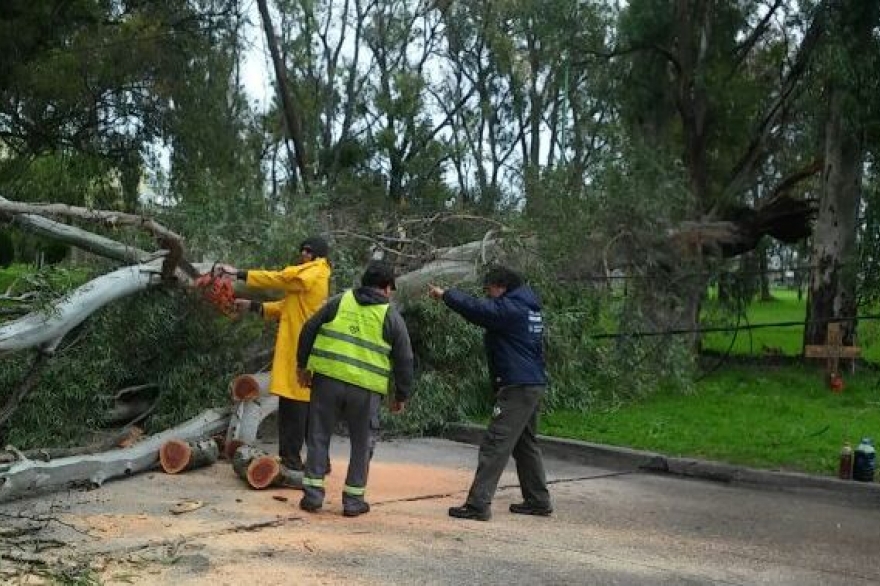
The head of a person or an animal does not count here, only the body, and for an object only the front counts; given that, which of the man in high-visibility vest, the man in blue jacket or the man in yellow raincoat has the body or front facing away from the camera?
the man in high-visibility vest

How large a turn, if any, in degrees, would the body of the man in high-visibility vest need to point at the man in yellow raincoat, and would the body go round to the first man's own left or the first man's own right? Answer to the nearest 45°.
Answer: approximately 45° to the first man's own left

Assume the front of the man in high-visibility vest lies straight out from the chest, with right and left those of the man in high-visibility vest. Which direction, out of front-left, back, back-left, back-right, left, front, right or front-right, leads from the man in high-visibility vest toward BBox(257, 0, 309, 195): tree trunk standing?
front

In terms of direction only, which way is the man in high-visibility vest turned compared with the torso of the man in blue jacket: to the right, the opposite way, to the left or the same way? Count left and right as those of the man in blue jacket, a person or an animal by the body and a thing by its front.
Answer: to the right

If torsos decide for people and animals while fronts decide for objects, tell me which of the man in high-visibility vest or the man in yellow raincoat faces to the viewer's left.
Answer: the man in yellow raincoat

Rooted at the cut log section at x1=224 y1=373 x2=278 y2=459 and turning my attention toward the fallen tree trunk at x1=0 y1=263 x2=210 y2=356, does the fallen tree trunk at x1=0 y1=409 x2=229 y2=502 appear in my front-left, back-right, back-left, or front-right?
front-left

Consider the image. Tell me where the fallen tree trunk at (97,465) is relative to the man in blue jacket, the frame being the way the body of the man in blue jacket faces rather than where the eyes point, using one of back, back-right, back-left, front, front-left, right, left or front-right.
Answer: front

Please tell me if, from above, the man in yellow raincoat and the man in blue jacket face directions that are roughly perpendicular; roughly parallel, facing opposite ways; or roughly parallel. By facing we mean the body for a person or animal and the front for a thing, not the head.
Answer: roughly parallel

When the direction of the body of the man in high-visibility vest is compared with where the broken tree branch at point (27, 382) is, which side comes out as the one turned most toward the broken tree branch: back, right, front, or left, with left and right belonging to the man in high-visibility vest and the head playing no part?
left

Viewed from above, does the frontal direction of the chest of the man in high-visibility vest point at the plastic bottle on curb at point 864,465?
no

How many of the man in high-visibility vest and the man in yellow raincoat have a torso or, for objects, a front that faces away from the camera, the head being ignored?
1

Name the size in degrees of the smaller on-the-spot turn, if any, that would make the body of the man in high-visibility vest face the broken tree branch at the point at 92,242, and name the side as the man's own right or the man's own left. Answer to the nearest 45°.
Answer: approximately 45° to the man's own left

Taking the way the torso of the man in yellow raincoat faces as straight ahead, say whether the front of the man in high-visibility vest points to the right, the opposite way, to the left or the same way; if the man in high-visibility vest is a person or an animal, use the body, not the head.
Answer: to the right

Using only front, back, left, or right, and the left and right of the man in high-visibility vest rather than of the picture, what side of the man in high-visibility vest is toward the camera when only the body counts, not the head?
back

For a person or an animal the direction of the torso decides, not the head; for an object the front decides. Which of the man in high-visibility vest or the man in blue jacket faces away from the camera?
the man in high-visibility vest

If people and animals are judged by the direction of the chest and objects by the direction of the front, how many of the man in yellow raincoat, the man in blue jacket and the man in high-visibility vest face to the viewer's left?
2

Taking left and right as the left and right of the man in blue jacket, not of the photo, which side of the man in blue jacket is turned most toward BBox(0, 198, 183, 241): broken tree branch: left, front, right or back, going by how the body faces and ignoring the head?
front

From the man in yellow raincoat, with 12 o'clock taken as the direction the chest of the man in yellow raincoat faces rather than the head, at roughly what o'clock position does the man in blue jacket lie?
The man in blue jacket is roughly at 7 o'clock from the man in yellow raincoat.

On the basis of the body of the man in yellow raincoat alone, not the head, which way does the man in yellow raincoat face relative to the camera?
to the viewer's left

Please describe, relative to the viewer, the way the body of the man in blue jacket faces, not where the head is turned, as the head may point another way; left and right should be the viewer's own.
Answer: facing to the left of the viewer
